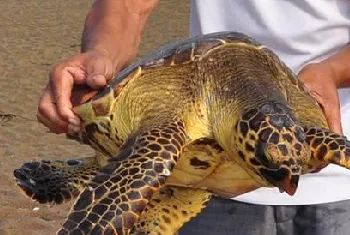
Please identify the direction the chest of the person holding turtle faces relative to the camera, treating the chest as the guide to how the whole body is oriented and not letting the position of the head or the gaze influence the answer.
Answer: toward the camera

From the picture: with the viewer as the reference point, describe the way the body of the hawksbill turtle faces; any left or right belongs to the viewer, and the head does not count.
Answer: facing the viewer and to the right of the viewer
